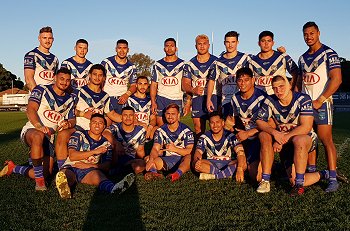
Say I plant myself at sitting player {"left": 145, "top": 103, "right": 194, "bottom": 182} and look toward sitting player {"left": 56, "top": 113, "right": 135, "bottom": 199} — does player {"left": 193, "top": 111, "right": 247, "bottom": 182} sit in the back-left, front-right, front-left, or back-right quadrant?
back-left

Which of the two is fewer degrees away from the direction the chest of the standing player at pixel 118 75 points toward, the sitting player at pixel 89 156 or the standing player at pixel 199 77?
the sitting player

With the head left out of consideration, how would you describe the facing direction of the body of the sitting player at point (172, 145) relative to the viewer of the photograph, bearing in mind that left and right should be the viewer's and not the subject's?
facing the viewer

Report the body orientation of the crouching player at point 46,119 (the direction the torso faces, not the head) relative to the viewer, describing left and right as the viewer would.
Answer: facing the viewer and to the right of the viewer

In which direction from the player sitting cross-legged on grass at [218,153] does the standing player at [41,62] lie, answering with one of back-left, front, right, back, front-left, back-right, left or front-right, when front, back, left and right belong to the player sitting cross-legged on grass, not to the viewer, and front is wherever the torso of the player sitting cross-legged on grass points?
right

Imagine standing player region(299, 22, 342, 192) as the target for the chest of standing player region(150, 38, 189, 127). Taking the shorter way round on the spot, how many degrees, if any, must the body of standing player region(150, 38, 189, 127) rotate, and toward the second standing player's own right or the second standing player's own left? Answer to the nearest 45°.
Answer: approximately 45° to the second standing player's own left

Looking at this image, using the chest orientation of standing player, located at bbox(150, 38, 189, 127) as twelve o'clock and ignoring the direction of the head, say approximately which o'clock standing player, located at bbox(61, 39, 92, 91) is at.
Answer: standing player, located at bbox(61, 39, 92, 91) is roughly at 3 o'clock from standing player, located at bbox(150, 38, 189, 127).

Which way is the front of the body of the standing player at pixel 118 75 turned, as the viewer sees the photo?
toward the camera

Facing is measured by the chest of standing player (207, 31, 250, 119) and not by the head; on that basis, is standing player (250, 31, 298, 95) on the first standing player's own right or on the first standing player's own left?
on the first standing player's own left

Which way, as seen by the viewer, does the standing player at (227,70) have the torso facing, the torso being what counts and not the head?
toward the camera
